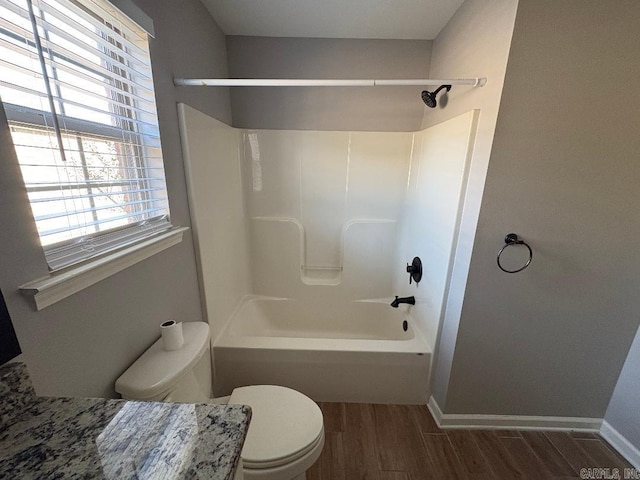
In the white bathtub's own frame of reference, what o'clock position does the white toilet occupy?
The white toilet is roughly at 1 o'clock from the white bathtub.

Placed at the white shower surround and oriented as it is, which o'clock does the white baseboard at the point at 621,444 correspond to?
The white baseboard is roughly at 10 o'clock from the white shower surround.

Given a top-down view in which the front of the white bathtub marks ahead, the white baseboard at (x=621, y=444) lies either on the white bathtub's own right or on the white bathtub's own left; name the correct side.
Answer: on the white bathtub's own left

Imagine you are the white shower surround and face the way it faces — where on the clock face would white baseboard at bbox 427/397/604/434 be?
The white baseboard is roughly at 10 o'clock from the white shower surround.

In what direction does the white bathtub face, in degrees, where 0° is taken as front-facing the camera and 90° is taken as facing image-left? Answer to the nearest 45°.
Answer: approximately 0°

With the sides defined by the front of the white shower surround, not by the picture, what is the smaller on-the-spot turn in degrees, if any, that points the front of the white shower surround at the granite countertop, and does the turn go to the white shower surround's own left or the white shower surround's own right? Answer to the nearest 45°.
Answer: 0° — it already faces it

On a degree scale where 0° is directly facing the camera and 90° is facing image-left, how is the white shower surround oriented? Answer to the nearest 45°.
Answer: approximately 0°

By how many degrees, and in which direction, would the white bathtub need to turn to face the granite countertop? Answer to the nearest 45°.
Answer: approximately 45° to its right

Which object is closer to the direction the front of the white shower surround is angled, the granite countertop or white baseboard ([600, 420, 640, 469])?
the granite countertop
